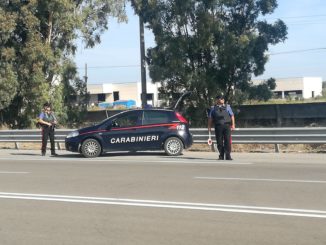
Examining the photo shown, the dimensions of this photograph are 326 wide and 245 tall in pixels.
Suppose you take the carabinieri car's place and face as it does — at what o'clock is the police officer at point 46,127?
The police officer is roughly at 1 o'clock from the carabinieri car.

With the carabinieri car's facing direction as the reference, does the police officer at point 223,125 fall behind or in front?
behind

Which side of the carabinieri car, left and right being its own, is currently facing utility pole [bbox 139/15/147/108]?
right

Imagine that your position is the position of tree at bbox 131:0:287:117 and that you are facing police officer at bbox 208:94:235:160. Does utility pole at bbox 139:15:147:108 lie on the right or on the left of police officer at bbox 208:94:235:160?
right

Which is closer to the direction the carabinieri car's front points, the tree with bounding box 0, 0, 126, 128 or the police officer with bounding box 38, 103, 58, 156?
the police officer

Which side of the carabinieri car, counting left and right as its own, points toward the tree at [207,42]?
right

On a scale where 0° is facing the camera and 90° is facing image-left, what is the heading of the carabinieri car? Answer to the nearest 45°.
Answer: approximately 90°
